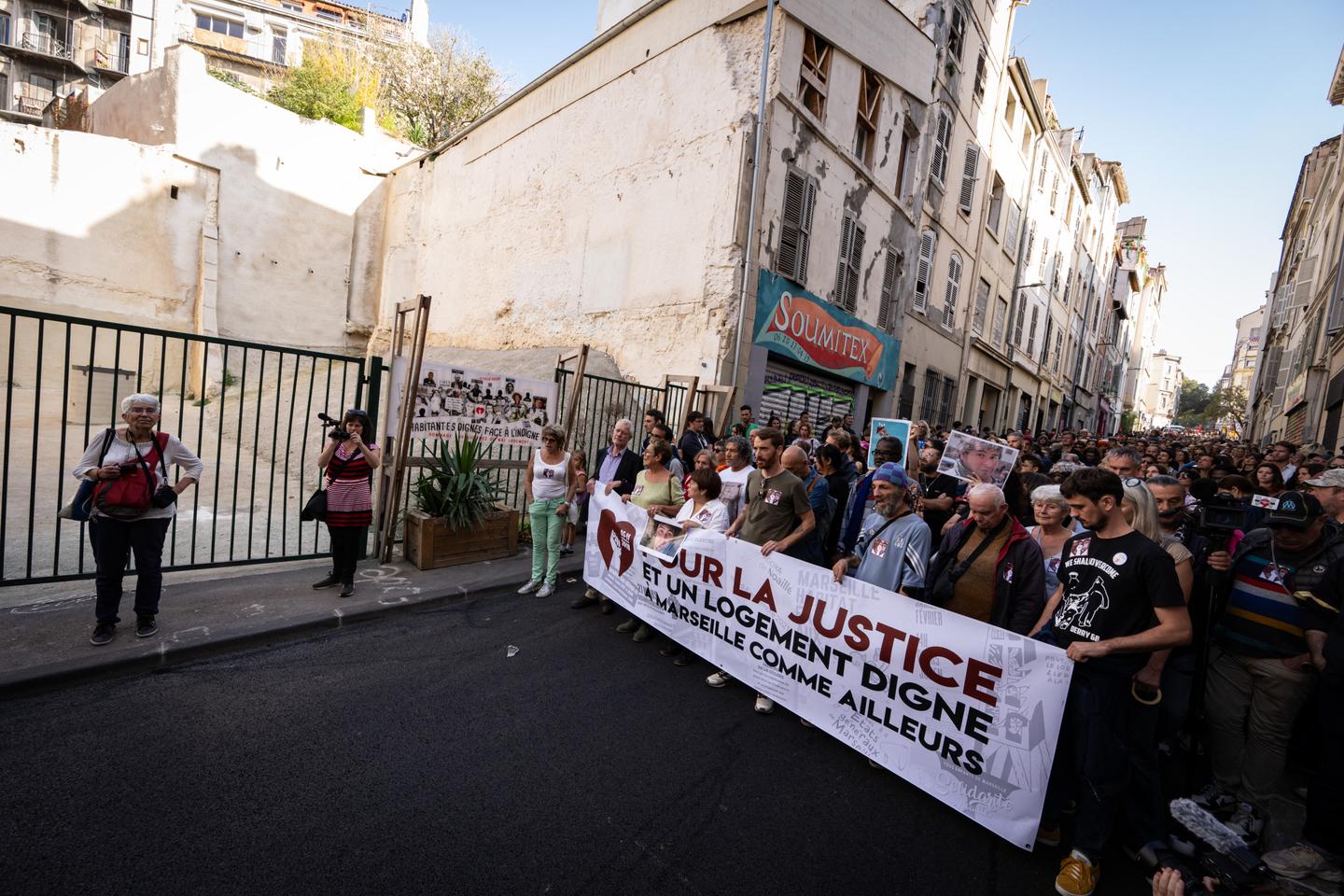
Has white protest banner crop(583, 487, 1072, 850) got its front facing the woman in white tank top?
no

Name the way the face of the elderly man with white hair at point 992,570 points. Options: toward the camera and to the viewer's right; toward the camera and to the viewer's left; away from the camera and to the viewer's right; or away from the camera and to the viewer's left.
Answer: toward the camera and to the viewer's left

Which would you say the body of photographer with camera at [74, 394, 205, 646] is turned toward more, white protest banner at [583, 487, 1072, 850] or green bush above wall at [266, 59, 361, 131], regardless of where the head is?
the white protest banner

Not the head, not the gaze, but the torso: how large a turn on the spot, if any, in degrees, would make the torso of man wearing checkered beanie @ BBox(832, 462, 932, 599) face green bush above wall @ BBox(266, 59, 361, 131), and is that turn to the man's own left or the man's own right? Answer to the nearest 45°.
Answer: approximately 90° to the man's own right

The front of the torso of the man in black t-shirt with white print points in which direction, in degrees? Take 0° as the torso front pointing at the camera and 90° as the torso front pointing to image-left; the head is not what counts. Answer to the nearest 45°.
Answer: approximately 45°

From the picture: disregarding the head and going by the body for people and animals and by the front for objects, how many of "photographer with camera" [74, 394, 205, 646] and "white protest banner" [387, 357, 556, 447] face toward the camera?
2

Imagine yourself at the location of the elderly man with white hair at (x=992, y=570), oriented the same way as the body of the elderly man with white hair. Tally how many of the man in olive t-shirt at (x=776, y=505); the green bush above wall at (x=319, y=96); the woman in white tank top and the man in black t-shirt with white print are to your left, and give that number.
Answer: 1

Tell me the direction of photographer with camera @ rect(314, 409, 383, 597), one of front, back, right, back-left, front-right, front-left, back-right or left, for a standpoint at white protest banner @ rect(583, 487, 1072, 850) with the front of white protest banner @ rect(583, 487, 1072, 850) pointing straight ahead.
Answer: front-right

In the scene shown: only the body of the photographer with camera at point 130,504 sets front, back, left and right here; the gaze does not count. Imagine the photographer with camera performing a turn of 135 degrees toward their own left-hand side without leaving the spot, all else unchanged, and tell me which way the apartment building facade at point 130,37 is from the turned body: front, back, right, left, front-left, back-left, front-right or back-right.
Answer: front-left

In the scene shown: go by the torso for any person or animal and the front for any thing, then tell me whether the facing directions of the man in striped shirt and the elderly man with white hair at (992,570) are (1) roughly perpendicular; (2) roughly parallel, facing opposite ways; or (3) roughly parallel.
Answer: roughly parallel

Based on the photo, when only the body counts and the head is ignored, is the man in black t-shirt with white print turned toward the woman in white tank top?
no

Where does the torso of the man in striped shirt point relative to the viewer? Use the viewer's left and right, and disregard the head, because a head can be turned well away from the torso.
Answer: facing the viewer and to the left of the viewer

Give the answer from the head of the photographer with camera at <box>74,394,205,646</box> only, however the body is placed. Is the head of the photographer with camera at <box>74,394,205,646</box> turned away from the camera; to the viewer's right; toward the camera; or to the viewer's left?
toward the camera
